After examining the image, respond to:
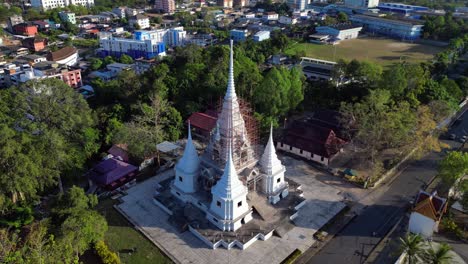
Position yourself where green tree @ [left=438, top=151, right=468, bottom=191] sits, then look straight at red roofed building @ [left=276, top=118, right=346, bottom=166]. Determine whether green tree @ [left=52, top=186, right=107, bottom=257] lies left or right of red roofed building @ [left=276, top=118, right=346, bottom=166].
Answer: left

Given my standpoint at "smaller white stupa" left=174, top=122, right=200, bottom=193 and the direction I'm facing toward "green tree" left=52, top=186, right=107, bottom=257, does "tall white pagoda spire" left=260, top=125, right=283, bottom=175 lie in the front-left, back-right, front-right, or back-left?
back-left

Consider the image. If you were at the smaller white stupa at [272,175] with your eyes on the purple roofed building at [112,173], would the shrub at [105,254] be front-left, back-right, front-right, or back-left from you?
front-left

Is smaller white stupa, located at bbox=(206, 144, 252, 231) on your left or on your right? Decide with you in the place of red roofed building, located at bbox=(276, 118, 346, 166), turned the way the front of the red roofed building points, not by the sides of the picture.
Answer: on your right

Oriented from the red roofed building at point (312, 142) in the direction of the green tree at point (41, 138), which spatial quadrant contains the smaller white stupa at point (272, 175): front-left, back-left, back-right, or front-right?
front-left

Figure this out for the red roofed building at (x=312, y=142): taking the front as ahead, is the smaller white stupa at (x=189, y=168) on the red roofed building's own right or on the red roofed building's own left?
on the red roofed building's own right
